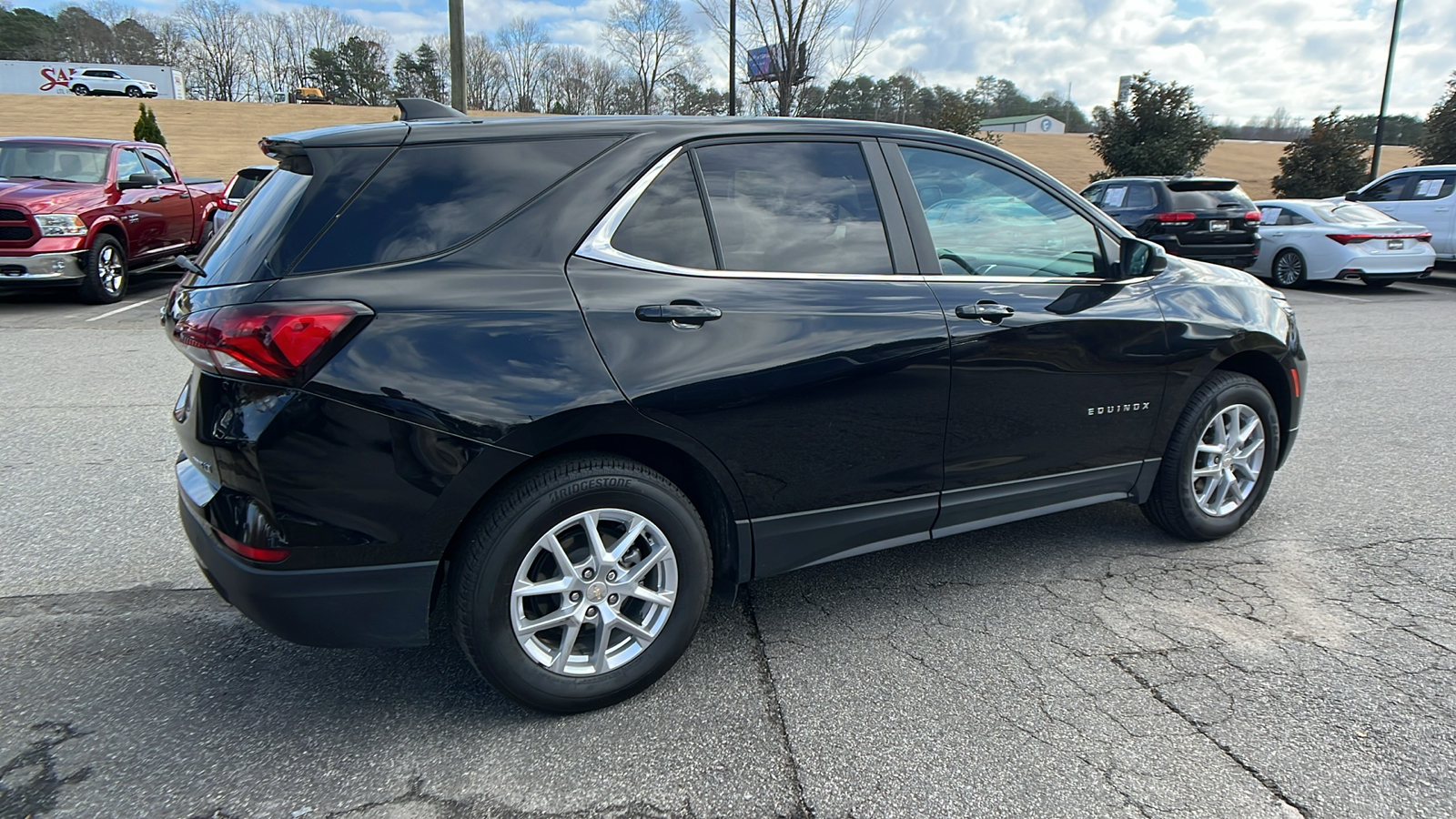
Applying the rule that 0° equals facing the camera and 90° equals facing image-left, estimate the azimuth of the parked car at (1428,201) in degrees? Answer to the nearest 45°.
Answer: approximately 135°

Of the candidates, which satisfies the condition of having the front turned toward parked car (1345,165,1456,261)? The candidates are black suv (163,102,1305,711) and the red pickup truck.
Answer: the black suv

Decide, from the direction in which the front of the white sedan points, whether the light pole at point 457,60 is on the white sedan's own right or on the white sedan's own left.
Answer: on the white sedan's own left

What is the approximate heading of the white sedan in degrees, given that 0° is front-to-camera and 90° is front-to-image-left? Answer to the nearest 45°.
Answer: approximately 135°

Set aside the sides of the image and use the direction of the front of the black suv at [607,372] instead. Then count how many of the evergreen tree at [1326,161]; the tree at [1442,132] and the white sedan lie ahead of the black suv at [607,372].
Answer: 3

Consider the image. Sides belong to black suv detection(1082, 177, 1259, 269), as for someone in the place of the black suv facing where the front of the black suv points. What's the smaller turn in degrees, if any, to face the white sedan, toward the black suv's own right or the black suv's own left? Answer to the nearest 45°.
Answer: approximately 135° to the black suv's own right

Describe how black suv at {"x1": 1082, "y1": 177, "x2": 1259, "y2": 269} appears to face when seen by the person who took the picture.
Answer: facing away from the viewer and to the left of the viewer

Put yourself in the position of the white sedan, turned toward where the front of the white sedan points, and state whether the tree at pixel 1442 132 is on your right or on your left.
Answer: on your right

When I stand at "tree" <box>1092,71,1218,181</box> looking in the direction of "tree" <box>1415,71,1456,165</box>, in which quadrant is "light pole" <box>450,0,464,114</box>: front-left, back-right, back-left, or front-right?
back-right
